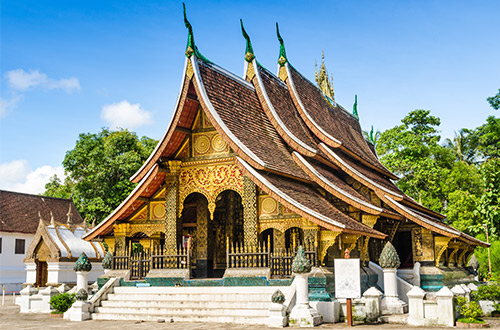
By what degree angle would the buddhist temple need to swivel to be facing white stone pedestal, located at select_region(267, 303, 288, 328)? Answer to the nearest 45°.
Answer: approximately 45° to its left

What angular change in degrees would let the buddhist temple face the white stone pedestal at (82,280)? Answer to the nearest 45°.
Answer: approximately 45° to its right

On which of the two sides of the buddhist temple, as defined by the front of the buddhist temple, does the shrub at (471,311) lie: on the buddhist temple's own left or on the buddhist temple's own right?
on the buddhist temple's own left

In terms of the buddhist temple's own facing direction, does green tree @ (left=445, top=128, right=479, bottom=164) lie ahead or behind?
behind

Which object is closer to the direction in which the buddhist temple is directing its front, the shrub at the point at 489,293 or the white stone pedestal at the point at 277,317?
the white stone pedestal

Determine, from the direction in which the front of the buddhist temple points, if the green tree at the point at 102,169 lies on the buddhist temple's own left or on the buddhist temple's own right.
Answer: on the buddhist temple's own right

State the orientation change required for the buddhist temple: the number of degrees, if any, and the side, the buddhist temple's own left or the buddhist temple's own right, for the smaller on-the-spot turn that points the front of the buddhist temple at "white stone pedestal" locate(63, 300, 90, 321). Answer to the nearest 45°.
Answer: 0° — it already faces it

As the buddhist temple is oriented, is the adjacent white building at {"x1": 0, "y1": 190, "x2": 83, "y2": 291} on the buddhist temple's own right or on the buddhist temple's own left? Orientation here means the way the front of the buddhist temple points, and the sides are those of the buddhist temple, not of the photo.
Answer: on the buddhist temple's own right

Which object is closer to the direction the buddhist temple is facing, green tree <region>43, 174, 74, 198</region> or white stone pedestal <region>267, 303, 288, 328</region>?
the white stone pedestal

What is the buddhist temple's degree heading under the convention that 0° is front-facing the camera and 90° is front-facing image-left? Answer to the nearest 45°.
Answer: approximately 45°

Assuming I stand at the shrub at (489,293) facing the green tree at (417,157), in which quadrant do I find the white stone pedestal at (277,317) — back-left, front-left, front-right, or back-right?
back-left

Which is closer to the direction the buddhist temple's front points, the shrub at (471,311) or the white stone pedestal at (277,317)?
the white stone pedestal

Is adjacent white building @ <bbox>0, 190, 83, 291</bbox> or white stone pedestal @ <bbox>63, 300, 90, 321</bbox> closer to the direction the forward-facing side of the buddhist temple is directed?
the white stone pedestal

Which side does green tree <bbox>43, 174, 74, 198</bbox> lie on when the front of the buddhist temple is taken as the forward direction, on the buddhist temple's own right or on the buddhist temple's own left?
on the buddhist temple's own right
